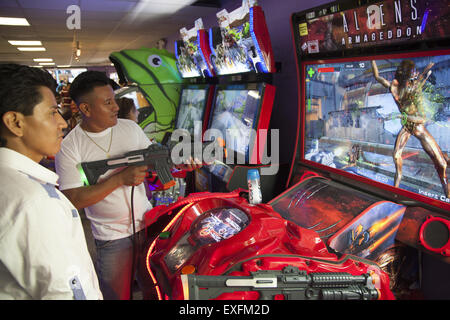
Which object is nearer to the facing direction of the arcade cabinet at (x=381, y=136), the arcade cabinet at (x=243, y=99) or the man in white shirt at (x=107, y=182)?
the man in white shirt

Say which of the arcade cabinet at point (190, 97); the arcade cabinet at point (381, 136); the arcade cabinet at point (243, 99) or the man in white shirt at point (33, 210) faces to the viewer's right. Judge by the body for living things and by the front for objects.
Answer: the man in white shirt

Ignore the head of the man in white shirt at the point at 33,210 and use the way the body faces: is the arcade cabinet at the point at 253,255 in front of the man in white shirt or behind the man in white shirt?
in front

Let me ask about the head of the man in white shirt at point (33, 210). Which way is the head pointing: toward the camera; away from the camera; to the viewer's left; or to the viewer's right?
to the viewer's right

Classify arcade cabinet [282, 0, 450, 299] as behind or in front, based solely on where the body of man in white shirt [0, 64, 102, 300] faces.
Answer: in front

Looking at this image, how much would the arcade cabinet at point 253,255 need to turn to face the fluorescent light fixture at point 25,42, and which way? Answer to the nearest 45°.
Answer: approximately 90° to its right

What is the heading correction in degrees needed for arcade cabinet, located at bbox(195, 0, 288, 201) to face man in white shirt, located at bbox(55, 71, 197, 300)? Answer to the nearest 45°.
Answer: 0° — it already faces them

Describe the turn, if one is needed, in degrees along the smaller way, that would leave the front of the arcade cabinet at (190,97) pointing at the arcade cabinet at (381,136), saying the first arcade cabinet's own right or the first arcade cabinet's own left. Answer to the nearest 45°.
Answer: approximately 45° to the first arcade cabinet's own left

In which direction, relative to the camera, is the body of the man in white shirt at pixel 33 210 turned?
to the viewer's right

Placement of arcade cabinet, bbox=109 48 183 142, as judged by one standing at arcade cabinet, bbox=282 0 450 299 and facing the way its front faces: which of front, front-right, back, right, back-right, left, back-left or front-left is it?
right

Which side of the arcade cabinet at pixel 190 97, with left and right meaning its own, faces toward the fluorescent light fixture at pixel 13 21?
right

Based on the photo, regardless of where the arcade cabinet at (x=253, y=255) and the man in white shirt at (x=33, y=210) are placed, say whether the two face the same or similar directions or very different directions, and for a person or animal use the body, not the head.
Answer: very different directions

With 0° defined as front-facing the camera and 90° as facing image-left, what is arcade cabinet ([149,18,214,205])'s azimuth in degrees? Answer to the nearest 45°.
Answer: approximately 45°
